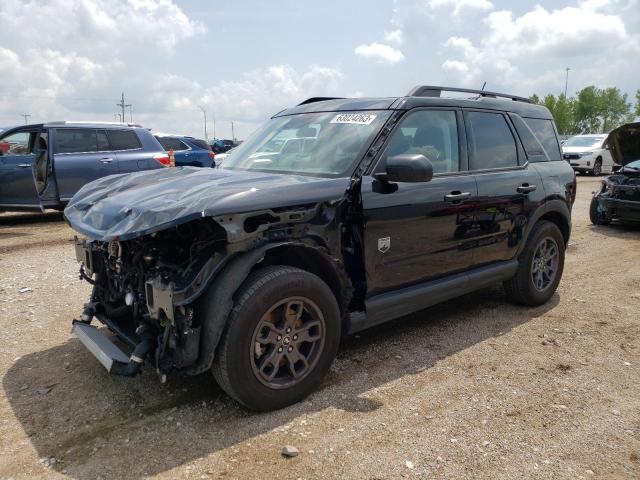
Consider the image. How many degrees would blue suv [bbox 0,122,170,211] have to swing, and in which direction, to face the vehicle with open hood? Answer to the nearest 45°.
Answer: approximately 135° to its left

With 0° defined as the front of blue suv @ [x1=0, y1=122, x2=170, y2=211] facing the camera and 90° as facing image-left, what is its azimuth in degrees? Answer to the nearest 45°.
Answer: approximately 90°

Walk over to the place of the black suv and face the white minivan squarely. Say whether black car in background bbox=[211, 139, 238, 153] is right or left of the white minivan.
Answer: left

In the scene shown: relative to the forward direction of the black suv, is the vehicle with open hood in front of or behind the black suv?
behind

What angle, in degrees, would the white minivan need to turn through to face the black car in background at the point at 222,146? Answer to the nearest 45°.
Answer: approximately 45° to its right

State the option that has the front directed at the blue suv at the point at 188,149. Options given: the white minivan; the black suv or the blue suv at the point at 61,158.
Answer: the white minivan

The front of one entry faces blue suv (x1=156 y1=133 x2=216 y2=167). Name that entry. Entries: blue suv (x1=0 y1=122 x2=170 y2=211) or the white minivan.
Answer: the white minivan

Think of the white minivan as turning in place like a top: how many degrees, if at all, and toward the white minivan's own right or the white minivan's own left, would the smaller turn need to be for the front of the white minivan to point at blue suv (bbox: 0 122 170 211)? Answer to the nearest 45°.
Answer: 0° — it already faces it
